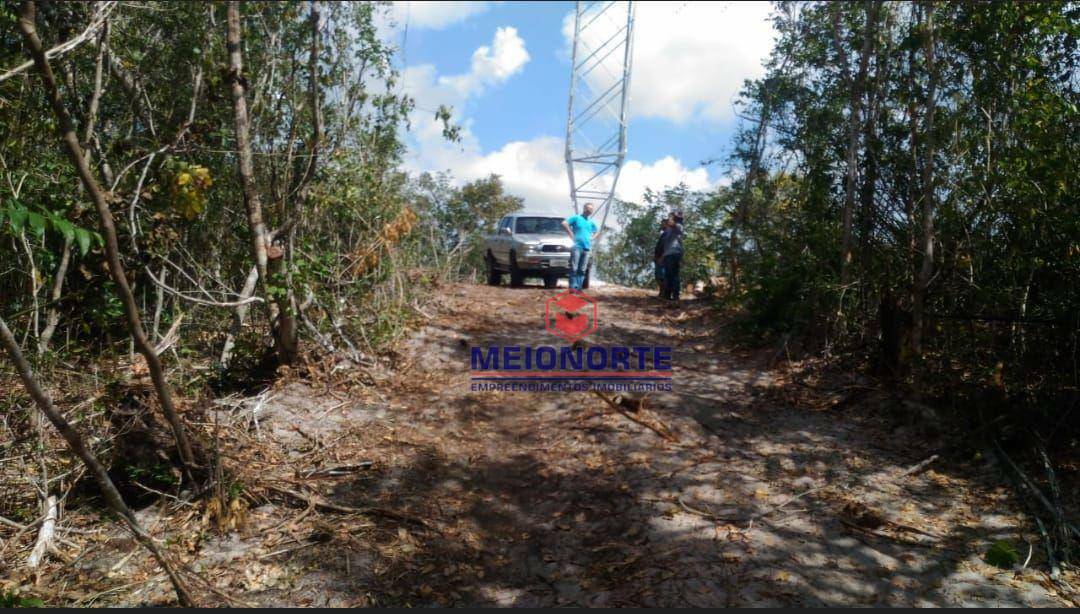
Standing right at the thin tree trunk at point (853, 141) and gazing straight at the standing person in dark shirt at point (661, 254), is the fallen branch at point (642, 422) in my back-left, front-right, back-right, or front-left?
back-left

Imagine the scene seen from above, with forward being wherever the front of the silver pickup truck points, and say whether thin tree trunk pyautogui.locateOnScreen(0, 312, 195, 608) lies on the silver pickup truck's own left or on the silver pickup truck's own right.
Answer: on the silver pickup truck's own right

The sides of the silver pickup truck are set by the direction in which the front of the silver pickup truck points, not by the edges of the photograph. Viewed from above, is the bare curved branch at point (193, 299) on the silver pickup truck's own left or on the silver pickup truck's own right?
on the silver pickup truck's own right

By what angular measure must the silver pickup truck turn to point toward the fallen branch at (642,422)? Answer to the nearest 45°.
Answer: approximately 45° to its right

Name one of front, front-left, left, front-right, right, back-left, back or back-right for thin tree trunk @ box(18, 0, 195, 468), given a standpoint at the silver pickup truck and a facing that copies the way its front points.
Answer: front-right

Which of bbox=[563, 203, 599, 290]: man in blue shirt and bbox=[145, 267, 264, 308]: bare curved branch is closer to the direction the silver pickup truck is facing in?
the man in blue shirt

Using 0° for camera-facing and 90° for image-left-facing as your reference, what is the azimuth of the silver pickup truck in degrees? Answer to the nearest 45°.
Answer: approximately 315°

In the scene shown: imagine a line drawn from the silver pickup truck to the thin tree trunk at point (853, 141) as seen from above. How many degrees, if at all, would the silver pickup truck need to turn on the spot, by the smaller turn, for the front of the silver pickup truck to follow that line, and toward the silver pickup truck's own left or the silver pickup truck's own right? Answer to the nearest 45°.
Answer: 0° — it already faces it

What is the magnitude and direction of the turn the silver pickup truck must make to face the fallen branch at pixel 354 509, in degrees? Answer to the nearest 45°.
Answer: approximately 45° to its right

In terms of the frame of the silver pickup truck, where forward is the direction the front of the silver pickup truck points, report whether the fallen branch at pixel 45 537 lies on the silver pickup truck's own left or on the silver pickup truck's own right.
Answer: on the silver pickup truck's own right
